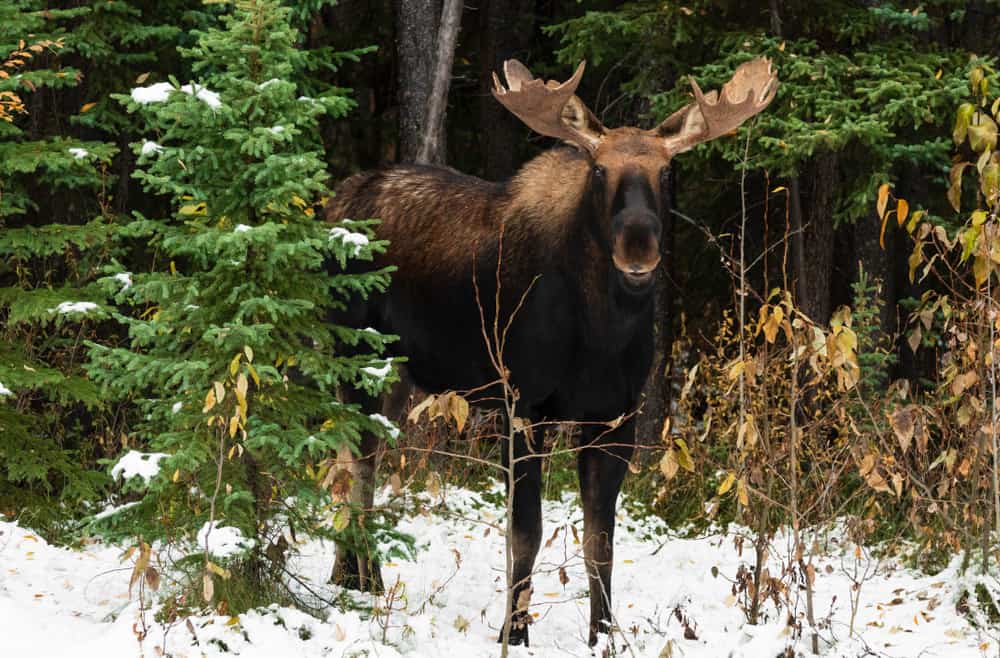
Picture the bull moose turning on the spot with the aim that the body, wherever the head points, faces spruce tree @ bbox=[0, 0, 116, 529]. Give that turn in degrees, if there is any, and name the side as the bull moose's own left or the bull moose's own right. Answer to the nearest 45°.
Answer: approximately 135° to the bull moose's own right

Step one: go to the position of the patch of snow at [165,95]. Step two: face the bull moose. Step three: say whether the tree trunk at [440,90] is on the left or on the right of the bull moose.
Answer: left

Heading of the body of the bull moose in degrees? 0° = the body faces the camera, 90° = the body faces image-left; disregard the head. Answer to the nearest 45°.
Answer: approximately 315°

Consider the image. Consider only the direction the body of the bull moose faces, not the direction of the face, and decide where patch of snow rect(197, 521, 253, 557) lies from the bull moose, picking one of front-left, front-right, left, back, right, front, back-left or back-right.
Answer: right

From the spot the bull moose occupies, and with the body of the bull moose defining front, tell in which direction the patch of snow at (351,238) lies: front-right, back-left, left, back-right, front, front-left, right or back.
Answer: right

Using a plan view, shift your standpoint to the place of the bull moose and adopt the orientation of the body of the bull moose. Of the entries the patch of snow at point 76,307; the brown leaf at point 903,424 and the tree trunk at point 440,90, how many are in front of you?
1

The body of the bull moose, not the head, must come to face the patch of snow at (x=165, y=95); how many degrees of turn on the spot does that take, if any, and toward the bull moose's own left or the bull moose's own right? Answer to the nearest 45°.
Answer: approximately 90° to the bull moose's own right

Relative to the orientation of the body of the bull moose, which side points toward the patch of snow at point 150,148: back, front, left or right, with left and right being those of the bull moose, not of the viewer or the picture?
right

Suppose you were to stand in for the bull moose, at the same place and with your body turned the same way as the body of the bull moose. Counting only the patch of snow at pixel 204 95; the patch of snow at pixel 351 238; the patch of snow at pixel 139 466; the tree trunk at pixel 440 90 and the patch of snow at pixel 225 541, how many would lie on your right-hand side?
4

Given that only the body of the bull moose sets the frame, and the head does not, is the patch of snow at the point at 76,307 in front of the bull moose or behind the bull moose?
behind
